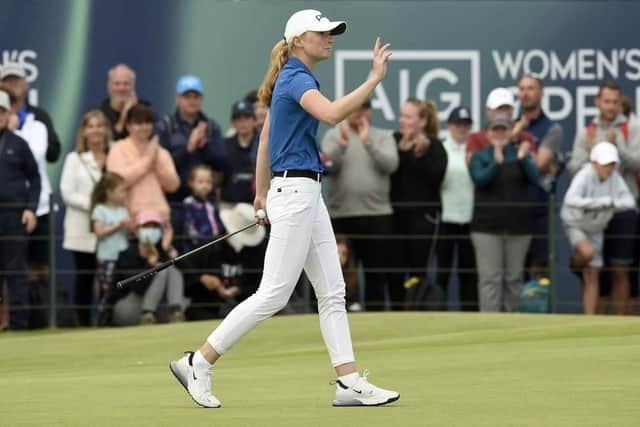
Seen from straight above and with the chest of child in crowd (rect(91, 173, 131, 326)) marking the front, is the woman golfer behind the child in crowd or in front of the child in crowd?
in front

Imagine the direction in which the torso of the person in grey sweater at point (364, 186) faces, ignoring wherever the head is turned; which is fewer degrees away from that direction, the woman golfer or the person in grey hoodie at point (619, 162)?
the woman golfer

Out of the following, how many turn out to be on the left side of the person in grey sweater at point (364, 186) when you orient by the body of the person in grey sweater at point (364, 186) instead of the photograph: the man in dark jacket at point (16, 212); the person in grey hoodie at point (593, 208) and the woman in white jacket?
1

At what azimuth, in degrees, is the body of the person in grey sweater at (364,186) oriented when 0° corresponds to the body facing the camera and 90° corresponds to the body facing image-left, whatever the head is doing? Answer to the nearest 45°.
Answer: approximately 0°

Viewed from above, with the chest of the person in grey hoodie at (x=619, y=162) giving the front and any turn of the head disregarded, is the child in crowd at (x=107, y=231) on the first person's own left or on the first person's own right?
on the first person's own right

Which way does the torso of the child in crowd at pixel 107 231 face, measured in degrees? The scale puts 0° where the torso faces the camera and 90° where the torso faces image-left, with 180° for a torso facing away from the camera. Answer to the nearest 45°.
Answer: approximately 315°

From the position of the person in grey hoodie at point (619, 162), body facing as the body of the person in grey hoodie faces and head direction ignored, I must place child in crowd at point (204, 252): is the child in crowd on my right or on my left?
on my right
